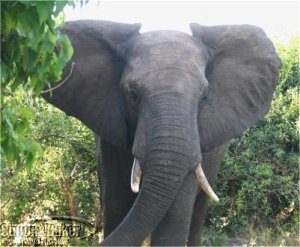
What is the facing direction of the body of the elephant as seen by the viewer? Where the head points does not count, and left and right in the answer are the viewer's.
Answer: facing the viewer
